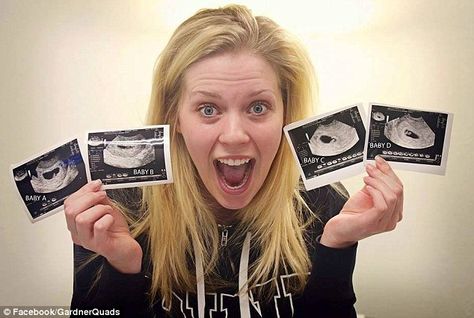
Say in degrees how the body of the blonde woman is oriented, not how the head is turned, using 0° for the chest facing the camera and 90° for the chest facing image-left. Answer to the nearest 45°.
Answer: approximately 0°
